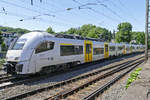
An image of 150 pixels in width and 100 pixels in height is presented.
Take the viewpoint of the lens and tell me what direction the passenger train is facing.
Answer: facing the viewer and to the left of the viewer
